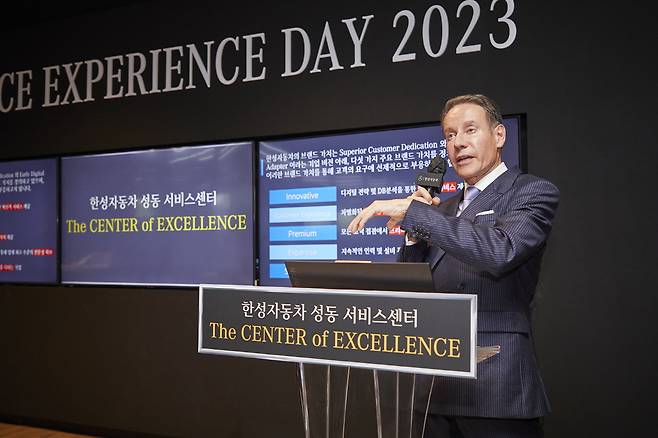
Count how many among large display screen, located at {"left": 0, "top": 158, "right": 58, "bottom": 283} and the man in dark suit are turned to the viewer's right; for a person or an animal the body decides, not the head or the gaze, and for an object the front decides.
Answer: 0

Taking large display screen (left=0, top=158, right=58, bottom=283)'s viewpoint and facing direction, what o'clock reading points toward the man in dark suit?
The man in dark suit is roughly at 10 o'clock from the large display screen.

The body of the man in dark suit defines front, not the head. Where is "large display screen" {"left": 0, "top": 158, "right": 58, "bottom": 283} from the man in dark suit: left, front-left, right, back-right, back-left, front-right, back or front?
right

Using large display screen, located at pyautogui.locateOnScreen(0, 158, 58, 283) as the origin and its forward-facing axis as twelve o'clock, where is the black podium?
The black podium is roughly at 10 o'clock from the large display screen.

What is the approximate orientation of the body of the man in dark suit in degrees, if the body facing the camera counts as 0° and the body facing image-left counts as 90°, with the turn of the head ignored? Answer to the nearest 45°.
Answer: approximately 45°

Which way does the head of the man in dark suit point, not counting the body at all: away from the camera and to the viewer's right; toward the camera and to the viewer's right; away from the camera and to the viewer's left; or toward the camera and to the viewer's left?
toward the camera and to the viewer's left

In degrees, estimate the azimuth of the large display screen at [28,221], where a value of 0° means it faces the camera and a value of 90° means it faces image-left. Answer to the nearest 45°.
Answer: approximately 45°
